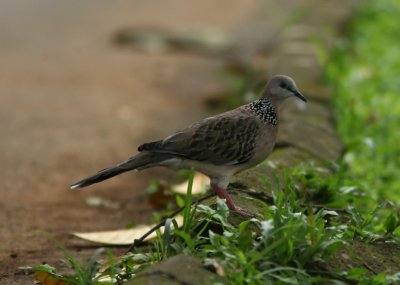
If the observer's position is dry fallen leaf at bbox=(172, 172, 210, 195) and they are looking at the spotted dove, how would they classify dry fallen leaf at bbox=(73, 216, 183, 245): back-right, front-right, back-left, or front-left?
front-right

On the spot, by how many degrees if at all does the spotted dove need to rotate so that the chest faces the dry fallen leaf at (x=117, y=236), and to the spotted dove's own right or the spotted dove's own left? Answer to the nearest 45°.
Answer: approximately 180°

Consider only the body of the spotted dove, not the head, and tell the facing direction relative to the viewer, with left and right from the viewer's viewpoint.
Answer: facing to the right of the viewer

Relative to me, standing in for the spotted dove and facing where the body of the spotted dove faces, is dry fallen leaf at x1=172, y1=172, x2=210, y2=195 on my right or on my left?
on my left
